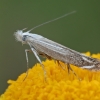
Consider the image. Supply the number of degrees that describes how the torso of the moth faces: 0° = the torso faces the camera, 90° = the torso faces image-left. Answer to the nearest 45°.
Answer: approximately 90°
